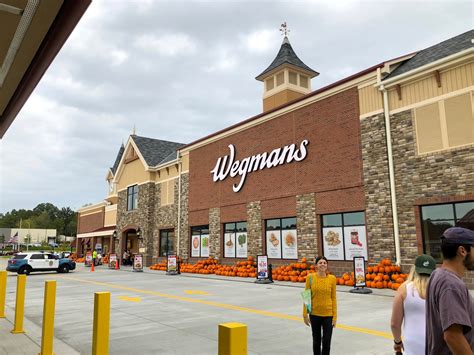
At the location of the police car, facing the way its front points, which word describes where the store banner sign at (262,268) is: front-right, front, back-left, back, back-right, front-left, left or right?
front-right

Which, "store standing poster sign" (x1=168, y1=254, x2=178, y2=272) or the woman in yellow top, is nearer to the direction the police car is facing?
the store standing poster sign

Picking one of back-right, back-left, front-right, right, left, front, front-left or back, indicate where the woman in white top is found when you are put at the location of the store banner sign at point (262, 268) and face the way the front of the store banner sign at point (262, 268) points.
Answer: front

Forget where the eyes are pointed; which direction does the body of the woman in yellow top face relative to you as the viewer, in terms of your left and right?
facing the viewer

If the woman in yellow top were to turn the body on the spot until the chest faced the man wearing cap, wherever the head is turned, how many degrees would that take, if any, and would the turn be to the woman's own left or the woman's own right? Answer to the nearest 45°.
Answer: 0° — they already face them

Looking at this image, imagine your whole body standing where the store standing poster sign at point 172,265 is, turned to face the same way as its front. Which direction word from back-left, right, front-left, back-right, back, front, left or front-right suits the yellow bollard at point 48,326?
front

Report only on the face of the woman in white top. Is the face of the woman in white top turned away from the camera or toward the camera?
away from the camera

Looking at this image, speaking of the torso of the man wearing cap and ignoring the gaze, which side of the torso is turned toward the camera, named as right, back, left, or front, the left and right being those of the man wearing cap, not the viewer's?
right

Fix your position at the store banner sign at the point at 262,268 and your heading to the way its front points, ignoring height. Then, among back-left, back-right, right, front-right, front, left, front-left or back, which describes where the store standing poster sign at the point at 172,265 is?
back-right
